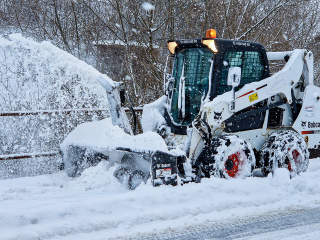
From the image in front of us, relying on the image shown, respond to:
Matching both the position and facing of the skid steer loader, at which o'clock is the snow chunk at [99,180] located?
The snow chunk is roughly at 1 o'clock from the skid steer loader.

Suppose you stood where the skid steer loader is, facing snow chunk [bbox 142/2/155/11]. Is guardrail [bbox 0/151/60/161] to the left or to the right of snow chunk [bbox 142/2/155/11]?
left

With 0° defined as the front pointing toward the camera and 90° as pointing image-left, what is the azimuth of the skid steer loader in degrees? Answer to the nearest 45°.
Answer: approximately 45°

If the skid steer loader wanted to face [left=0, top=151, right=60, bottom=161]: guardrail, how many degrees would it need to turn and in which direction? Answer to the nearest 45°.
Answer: approximately 45° to its right

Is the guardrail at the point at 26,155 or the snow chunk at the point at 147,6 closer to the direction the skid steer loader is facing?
the guardrail

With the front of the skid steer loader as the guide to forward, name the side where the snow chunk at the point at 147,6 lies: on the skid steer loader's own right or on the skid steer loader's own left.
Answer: on the skid steer loader's own right
